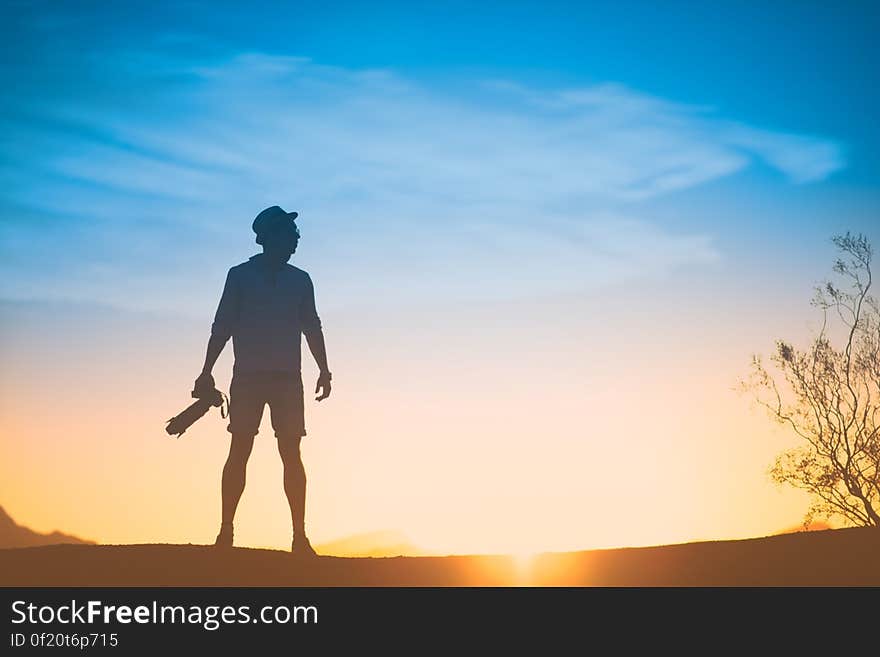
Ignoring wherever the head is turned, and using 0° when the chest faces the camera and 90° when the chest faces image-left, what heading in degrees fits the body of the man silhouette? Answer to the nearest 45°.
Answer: approximately 0°
